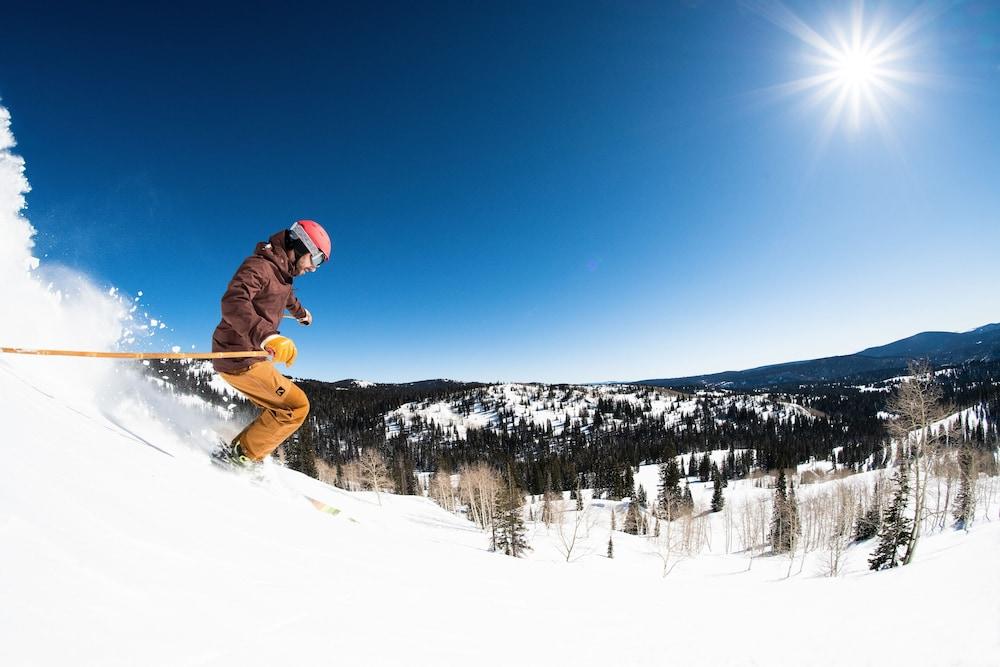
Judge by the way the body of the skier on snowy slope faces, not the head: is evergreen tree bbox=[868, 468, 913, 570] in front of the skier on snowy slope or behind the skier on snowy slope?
in front

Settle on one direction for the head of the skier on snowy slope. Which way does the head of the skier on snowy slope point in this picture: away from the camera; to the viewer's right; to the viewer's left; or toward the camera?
to the viewer's right

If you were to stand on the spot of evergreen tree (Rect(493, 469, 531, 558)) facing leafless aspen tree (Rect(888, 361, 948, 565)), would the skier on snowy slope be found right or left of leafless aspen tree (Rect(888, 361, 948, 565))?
right

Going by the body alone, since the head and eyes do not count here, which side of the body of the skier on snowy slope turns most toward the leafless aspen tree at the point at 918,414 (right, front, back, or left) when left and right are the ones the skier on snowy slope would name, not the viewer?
front

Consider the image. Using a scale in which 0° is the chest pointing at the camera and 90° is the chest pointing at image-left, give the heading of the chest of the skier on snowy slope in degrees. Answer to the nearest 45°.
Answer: approximately 270°

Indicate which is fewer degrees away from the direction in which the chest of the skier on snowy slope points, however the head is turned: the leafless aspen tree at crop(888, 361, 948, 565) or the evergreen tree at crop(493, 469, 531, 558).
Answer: the leafless aspen tree
